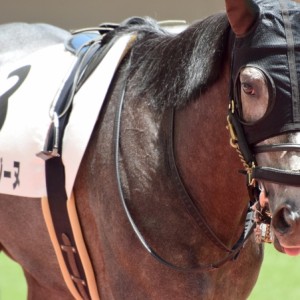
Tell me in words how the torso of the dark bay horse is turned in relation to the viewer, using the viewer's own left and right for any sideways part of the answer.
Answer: facing the viewer and to the right of the viewer
